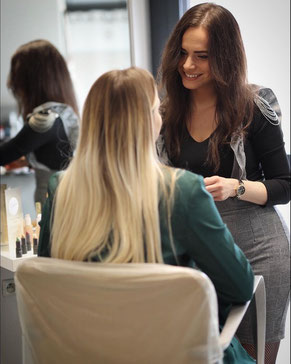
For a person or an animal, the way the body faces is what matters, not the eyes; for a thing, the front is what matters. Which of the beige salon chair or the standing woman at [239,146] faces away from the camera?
the beige salon chair

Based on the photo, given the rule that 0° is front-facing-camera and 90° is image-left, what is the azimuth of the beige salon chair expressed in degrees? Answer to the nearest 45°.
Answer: approximately 180°

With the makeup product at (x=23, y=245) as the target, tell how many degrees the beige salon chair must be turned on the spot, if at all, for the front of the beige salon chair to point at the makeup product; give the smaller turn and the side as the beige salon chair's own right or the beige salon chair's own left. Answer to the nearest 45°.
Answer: approximately 90° to the white salon chair's own left

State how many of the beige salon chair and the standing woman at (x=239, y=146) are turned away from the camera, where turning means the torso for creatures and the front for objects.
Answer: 1

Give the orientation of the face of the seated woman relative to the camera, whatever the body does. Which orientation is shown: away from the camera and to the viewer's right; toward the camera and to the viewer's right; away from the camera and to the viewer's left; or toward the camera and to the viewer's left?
away from the camera and to the viewer's right

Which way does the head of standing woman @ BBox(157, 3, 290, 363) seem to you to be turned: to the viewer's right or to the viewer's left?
to the viewer's left

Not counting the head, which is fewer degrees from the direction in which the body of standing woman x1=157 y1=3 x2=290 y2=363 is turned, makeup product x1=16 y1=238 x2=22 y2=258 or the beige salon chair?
the beige salon chair

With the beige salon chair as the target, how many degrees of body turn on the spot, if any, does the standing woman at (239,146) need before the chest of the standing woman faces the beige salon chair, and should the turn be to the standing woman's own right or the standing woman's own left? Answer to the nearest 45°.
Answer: approximately 45° to the standing woman's own left

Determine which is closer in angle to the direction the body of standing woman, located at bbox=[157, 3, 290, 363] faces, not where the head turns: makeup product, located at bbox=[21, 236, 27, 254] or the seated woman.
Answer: the seated woman
